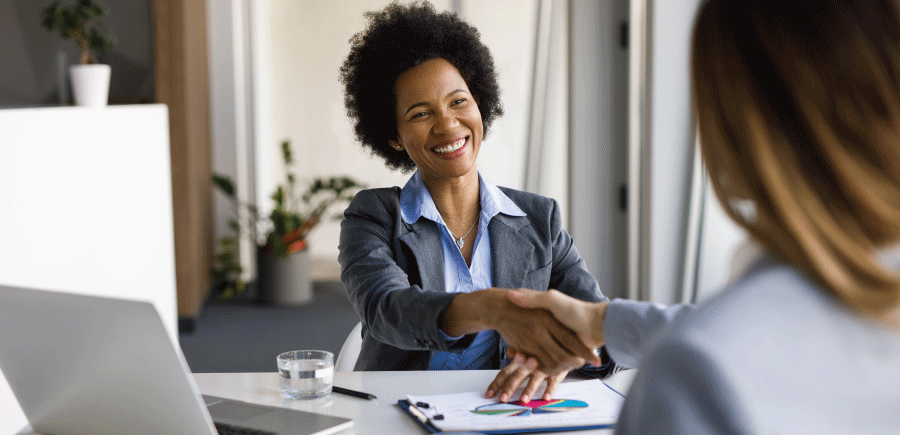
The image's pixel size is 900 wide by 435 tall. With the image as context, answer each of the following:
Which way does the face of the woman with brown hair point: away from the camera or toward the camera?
away from the camera

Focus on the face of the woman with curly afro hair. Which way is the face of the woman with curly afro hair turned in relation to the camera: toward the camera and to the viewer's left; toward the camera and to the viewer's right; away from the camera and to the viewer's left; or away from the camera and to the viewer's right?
toward the camera and to the viewer's right

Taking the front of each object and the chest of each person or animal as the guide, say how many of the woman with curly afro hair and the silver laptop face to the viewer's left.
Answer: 0

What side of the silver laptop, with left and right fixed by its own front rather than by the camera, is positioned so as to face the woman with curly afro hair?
front

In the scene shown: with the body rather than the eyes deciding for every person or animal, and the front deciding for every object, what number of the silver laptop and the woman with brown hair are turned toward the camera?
0

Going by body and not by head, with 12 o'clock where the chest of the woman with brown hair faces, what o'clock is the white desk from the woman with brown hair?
The white desk is roughly at 12 o'clock from the woman with brown hair.

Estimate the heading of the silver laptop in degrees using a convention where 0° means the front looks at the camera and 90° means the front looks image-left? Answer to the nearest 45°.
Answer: approximately 225°

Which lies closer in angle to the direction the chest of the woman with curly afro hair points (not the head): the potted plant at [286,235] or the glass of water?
the glass of water

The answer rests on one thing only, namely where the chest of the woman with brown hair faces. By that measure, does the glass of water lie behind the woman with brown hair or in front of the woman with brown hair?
in front

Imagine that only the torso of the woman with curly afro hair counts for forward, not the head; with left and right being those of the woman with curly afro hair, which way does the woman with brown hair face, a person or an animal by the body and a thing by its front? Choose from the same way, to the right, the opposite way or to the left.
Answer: the opposite way

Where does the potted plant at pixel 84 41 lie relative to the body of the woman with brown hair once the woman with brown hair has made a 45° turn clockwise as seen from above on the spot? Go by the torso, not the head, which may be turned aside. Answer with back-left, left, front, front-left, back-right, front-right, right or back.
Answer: front-left

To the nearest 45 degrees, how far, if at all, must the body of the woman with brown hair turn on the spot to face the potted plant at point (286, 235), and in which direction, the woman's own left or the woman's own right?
0° — they already face it

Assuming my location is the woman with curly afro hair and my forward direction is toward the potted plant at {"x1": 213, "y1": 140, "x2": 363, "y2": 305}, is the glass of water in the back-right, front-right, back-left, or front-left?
back-left

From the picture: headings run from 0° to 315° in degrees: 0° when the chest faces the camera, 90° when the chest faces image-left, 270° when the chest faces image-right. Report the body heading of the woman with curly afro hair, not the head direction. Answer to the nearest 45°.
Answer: approximately 315°

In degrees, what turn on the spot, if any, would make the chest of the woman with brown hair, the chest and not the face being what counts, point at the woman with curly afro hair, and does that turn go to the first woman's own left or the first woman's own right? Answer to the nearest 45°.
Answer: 0° — they already face them

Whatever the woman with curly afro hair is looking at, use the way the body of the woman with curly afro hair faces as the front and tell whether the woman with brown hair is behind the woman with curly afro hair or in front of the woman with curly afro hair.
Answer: in front
